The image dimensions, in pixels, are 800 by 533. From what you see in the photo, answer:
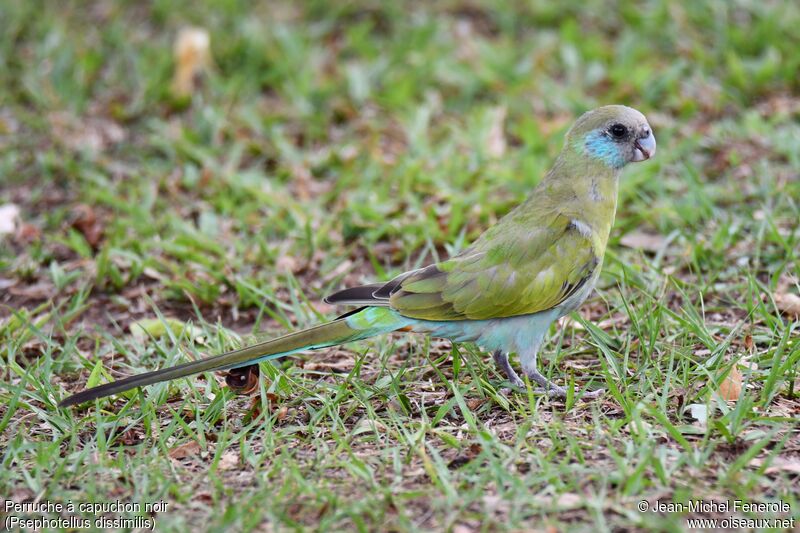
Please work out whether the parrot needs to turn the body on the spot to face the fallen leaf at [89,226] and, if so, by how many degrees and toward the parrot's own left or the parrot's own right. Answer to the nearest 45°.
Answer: approximately 135° to the parrot's own left

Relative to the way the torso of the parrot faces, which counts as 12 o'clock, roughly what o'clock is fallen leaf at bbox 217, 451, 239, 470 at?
The fallen leaf is roughly at 5 o'clock from the parrot.

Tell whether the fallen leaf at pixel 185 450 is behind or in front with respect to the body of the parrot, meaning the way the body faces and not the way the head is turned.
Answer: behind

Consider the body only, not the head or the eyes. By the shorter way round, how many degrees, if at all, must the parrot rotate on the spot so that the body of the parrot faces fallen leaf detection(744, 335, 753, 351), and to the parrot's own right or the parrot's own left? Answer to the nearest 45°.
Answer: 0° — it already faces it

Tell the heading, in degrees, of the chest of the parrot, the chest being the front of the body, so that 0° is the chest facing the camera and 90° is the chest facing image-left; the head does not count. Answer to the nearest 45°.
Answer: approximately 270°

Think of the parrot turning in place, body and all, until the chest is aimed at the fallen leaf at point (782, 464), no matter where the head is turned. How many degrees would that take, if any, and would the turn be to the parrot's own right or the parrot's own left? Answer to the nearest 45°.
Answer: approximately 45° to the parrot's own right

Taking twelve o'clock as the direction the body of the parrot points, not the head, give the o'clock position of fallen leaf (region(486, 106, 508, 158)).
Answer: The fallen leaf is roughly at 9 o'clock from the parrot.
